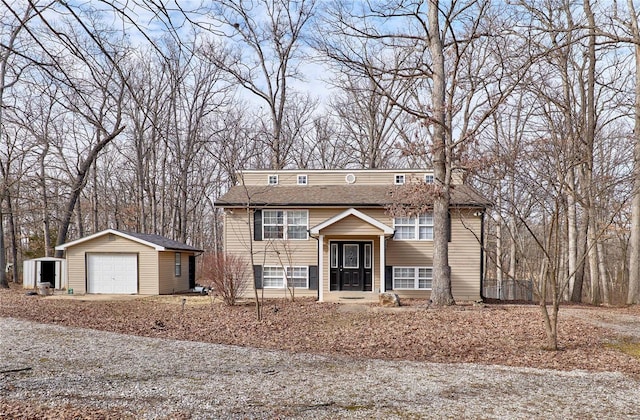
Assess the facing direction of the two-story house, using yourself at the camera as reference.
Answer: facing the viewer

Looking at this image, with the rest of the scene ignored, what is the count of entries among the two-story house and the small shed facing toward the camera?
2

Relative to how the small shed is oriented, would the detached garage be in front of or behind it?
in front

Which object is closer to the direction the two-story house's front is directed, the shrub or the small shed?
the shrub

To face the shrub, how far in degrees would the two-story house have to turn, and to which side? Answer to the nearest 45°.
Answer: approximately 45° to its right

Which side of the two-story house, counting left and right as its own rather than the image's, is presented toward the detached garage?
right

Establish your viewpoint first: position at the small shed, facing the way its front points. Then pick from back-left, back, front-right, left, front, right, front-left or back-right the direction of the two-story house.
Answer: front-left

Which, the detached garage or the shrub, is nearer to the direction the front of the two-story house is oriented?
the shrub
